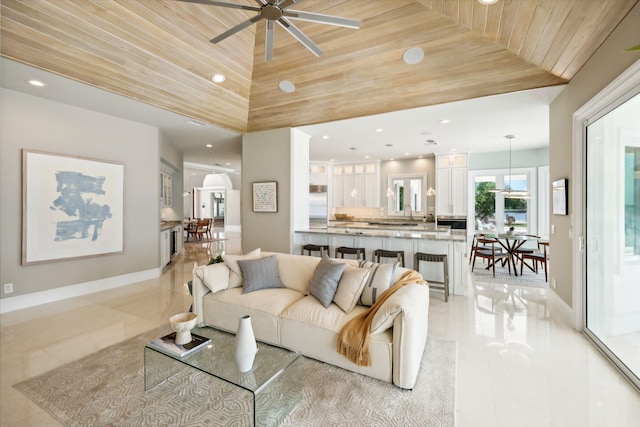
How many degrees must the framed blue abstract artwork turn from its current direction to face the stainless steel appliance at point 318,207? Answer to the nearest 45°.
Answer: approximately 45° to its left

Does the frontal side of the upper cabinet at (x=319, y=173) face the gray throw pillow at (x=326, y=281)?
yes

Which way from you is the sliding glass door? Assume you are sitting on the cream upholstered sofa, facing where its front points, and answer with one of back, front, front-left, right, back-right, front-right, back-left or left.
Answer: back-left

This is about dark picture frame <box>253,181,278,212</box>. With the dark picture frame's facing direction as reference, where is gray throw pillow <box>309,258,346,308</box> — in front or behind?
in front

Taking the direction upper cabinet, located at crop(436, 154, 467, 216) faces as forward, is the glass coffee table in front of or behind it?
in front

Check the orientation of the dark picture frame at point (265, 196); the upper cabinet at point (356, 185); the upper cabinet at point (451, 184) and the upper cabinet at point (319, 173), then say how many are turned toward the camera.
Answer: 4

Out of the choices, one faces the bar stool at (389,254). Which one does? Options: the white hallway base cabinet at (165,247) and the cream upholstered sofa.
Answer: the white hallway base cabinet

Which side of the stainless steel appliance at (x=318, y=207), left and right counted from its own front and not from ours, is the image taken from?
front

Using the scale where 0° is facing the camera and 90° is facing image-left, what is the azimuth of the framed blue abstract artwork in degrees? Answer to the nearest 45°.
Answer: approximately 315°

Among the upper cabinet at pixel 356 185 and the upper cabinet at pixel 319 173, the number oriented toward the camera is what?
2

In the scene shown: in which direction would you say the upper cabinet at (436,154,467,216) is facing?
toward the camera

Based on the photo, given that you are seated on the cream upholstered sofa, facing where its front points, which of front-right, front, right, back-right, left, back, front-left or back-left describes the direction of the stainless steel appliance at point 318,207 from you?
back-right

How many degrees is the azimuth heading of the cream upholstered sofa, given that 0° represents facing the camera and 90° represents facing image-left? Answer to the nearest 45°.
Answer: approximately 45°

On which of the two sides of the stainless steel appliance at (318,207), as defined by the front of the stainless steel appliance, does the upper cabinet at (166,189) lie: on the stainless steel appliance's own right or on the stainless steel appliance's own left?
on the stainless steel appliance's own right

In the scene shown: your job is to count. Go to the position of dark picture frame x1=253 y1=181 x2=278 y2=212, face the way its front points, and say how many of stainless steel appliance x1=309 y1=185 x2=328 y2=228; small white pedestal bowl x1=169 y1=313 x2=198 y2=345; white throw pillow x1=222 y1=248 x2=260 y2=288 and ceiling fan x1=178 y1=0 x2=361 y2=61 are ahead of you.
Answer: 3

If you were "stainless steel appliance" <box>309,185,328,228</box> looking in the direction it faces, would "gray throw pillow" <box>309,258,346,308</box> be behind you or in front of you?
in front

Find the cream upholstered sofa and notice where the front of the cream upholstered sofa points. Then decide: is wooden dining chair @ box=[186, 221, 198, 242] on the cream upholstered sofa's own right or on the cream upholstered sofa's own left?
on the cream upholstered sofa's own right

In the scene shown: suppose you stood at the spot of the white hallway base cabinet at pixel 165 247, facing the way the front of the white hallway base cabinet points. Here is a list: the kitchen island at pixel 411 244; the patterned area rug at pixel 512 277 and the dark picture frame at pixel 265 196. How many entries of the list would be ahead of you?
3
